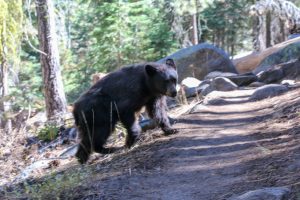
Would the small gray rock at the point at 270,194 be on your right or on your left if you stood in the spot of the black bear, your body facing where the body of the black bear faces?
on your right

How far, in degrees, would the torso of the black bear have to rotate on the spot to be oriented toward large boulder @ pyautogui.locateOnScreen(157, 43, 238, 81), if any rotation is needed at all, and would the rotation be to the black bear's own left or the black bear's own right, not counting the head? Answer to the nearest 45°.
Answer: approximately 90° to the black bear's own left

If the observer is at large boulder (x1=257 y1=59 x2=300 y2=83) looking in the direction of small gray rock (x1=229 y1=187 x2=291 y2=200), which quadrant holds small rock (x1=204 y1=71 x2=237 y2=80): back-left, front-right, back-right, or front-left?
back-right

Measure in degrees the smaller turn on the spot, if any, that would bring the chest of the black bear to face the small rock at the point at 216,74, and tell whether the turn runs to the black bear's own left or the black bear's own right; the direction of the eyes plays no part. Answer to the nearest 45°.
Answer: approximately 90° to the black bear's own left

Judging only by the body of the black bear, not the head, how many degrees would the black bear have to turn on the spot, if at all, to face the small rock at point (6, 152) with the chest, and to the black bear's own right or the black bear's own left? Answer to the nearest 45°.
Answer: approximately 135° to the black bear's own left

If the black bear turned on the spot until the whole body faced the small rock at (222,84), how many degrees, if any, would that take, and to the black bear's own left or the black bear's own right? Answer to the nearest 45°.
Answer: approximately 45° to the black bear's own left

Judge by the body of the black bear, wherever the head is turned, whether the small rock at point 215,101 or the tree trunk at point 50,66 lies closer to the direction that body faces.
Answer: the small rock

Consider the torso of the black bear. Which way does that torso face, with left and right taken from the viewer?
facing to the right of the viewer

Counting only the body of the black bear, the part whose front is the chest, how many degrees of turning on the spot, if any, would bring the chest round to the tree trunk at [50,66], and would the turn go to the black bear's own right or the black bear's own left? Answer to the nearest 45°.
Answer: approximately 90° to the black bear's own left
